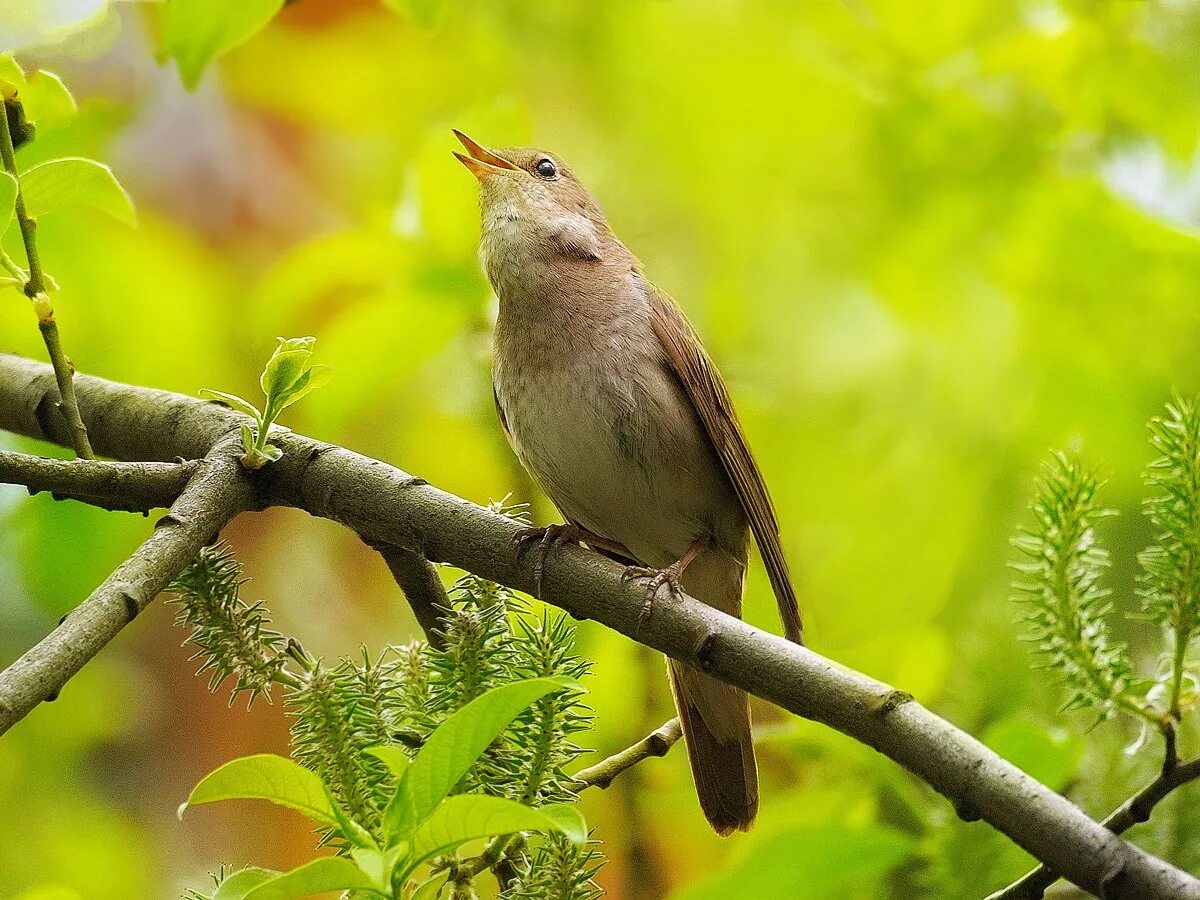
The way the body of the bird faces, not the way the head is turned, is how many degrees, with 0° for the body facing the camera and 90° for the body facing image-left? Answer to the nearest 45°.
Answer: approximately 45°

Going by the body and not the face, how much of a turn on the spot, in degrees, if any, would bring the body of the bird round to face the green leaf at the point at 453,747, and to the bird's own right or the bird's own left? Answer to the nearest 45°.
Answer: approximately 45° to the bird's own left
